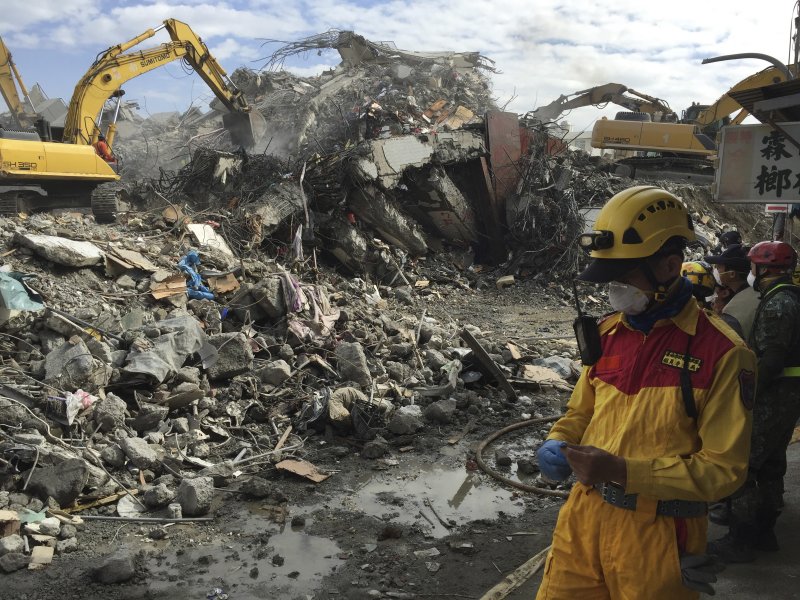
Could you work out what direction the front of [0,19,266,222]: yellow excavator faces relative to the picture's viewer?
facing to the right of the viewer

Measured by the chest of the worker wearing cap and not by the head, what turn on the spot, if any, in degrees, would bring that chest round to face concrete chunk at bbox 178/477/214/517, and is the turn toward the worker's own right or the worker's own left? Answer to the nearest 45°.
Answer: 0° — they already face it

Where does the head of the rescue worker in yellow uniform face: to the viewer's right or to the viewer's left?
to the viewer's left

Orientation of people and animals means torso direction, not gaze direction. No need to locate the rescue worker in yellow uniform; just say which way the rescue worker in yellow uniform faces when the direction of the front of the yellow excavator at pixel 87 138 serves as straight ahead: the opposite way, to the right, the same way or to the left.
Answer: the opposite way

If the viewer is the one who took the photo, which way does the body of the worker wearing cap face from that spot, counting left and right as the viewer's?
facing to the left of the viewer

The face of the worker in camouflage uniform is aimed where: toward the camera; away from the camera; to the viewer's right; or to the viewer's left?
to the viewer's left

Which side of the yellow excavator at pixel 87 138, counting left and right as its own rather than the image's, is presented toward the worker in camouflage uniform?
right

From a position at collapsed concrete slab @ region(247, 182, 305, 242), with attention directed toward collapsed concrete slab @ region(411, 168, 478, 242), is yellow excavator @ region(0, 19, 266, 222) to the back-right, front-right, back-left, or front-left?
back-left
